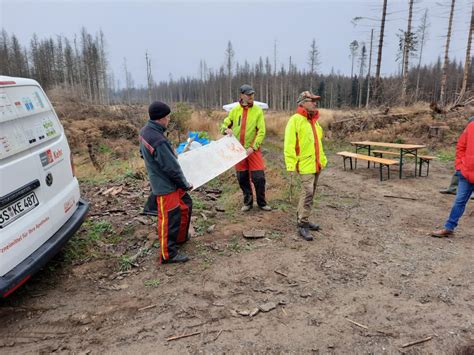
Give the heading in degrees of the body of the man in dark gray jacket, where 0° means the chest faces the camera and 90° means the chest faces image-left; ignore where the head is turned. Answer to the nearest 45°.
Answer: approximately 270°

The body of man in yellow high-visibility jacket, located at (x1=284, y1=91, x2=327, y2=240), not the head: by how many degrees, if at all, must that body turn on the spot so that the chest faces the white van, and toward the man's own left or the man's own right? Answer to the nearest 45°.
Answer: approximately 90° to the man's own right

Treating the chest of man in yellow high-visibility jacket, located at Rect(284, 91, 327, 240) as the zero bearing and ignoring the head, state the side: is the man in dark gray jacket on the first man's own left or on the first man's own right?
on the first man's own right

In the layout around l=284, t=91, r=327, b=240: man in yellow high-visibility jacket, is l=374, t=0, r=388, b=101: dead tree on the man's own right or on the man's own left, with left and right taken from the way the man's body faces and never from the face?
on the man's own left

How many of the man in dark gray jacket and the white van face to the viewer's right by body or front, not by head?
1

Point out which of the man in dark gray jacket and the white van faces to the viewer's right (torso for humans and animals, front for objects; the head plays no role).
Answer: the man in dark gray jacket

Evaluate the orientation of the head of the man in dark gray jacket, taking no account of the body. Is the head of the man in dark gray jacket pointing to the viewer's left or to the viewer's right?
to the viewer's right

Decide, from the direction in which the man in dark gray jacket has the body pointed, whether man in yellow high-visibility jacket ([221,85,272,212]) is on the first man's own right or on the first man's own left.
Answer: on the first man's own left
